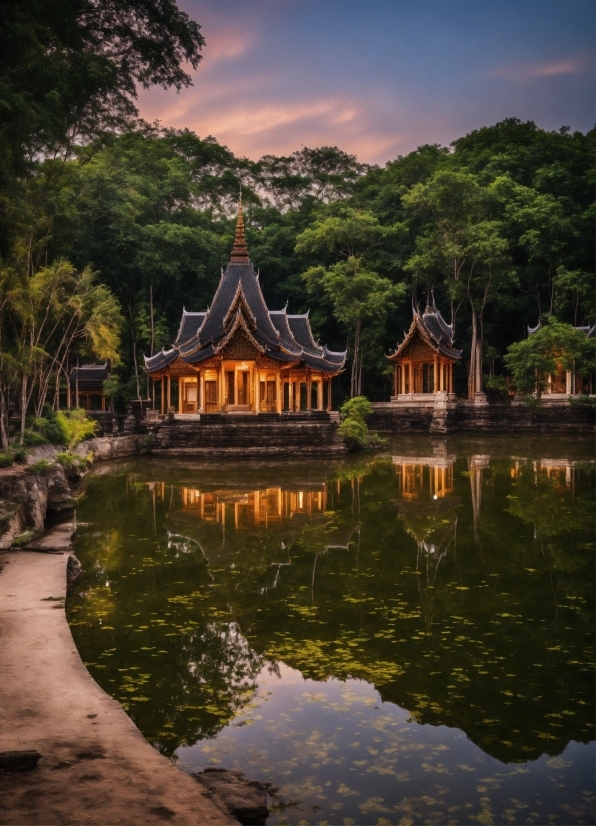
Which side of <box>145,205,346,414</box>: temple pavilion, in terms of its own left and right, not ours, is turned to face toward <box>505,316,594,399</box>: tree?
left

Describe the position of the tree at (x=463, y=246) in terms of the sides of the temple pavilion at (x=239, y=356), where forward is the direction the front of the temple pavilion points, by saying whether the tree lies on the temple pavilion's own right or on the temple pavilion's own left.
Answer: on the temple pavilion's own left

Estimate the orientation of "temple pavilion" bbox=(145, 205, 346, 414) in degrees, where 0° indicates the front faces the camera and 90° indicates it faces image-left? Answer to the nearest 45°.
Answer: approximately 0°

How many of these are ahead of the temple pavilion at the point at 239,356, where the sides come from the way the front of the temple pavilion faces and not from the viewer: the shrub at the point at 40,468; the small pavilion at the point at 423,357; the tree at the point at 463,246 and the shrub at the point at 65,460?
2

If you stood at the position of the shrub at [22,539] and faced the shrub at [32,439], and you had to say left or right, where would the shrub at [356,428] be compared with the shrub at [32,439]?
right

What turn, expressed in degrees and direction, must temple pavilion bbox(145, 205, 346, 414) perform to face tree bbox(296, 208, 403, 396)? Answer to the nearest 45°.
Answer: approximately 135° to its left

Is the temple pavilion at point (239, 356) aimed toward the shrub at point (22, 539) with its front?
yes

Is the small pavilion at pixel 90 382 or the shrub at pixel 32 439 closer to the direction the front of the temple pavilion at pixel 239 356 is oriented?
the shrub

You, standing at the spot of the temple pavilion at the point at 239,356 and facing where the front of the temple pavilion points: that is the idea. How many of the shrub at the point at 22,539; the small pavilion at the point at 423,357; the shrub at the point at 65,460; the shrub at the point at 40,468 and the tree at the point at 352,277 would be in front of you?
3
